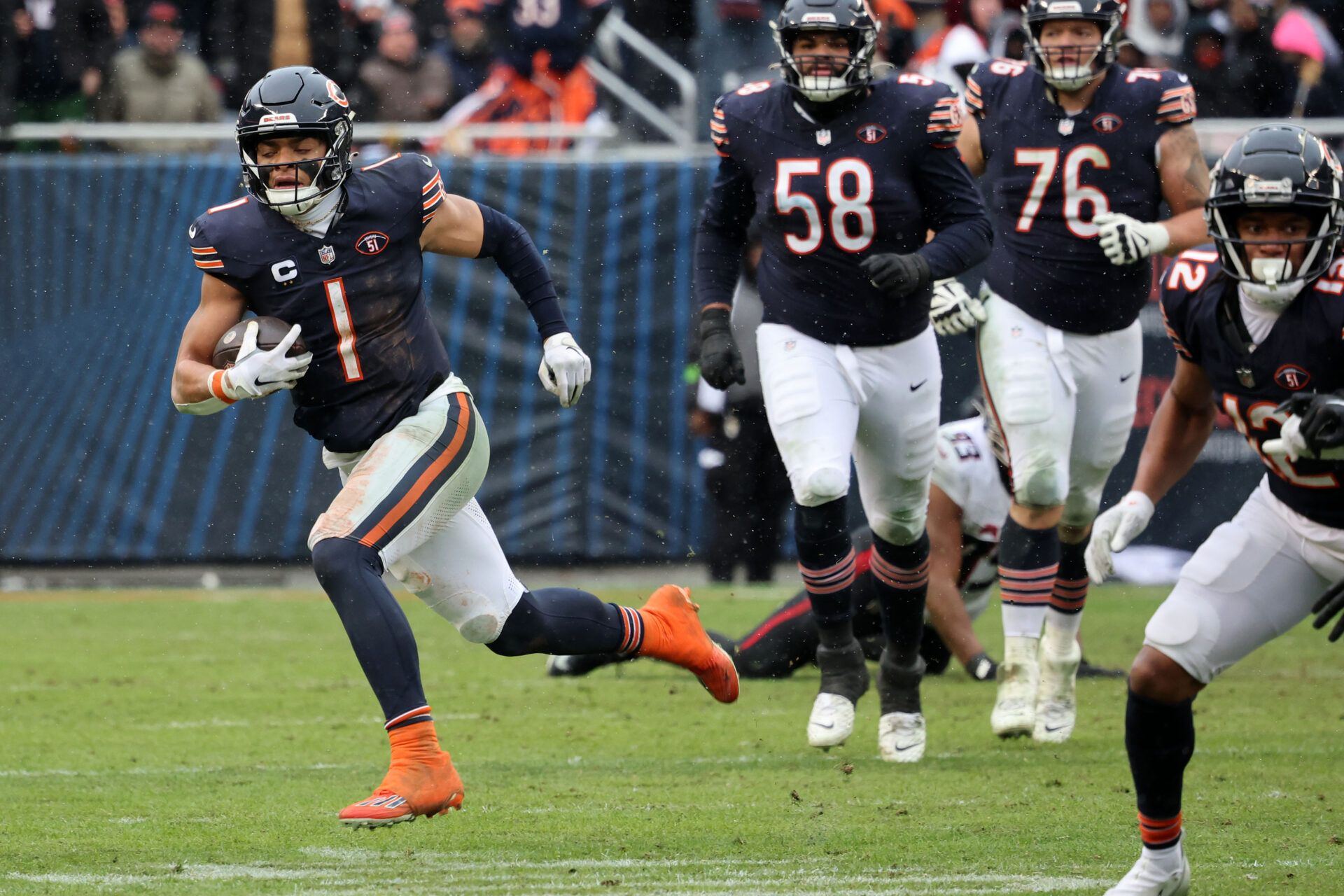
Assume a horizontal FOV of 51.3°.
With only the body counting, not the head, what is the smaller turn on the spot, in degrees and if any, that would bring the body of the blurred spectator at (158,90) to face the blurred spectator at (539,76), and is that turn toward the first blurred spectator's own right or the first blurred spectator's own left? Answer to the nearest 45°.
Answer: approximately 90° to the first blurred spectator's own left

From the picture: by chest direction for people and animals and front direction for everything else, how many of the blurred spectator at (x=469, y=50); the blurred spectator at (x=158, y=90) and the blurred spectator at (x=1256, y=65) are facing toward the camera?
3

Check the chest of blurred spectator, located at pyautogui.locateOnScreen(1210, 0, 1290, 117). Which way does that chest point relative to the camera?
toward the camera

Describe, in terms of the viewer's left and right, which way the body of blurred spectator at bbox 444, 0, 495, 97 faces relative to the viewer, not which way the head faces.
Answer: facing the viewer

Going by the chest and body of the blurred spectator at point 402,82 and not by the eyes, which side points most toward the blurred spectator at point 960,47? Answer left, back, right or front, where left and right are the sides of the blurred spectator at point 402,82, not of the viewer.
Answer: left

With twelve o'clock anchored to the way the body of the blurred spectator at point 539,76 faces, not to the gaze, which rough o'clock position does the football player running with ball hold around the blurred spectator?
The football player running with ball is roughly at 12 o'clock from the blurred spectator.

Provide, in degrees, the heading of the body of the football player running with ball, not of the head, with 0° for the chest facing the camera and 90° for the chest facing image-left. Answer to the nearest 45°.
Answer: approximately 45°

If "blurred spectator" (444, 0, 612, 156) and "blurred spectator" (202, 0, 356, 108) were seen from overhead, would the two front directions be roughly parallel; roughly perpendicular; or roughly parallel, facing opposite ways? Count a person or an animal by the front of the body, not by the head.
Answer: roughly parallel

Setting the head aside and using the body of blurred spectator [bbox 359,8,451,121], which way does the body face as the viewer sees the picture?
toward the camera

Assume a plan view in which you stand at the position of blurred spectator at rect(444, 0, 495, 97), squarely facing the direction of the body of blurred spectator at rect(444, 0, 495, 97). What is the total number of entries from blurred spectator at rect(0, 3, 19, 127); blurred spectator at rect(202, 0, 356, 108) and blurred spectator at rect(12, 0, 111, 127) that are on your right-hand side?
3
